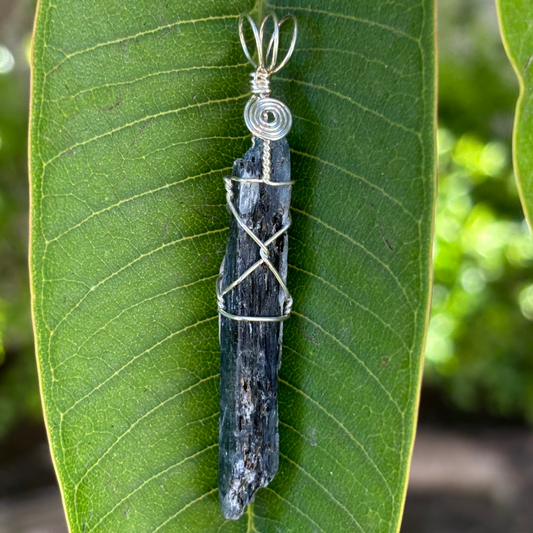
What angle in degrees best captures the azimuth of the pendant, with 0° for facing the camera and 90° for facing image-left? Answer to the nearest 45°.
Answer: approximately 0°
